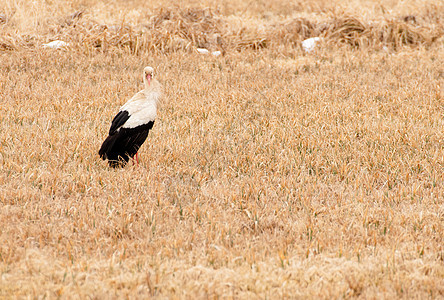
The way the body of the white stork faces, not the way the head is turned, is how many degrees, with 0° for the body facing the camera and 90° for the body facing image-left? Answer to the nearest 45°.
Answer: approximately 225°

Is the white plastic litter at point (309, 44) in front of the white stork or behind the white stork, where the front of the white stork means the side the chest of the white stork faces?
in front

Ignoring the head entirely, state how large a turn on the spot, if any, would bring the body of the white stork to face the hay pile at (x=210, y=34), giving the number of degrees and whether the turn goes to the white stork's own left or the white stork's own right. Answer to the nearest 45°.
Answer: approximately 45° to the white stork's own left
